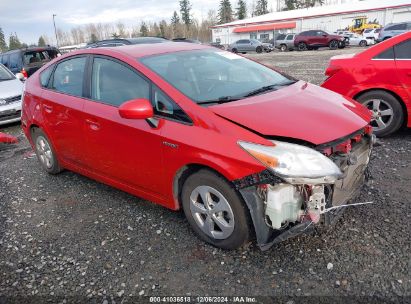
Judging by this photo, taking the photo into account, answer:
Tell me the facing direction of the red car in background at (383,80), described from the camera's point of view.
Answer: facing to the right of the viewer

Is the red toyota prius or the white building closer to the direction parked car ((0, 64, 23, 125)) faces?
the red toyota prius

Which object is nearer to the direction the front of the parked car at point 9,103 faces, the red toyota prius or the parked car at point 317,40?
the red toyota prius

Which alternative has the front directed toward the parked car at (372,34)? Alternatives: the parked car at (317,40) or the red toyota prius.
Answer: the parked car at (317,40)

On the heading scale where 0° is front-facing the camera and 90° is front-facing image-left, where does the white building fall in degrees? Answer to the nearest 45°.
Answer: approximately 45°

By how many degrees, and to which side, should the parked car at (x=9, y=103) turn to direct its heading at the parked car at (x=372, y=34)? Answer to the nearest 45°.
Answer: approximately 90° to its left

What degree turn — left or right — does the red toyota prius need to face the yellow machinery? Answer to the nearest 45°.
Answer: approximately 90° to its left

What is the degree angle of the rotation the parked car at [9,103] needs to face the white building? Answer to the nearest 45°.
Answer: approximately 90° to its left

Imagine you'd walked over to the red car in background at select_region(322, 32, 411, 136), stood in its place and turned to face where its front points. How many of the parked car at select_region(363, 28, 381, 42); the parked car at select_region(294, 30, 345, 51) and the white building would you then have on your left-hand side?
3

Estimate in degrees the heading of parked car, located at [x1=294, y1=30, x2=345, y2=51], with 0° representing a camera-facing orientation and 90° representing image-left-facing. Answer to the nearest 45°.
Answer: approximately 270°
